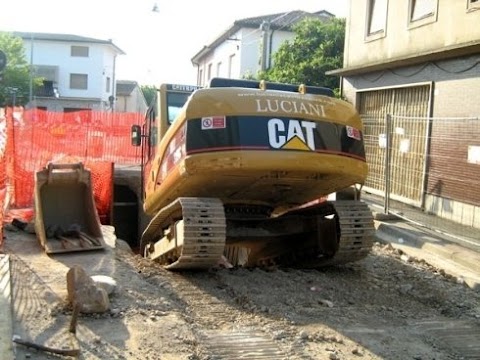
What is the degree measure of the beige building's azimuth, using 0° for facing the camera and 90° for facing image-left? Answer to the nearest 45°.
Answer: approximately 45°

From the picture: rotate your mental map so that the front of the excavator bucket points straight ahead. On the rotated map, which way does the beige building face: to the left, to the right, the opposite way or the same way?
to the right

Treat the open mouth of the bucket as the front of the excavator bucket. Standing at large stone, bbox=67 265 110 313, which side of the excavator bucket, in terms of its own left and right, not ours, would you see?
front

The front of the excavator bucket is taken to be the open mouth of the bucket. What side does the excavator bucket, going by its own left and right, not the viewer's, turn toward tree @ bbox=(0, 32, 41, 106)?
back

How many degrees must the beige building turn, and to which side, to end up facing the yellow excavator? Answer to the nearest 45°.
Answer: approximately 45° to its left

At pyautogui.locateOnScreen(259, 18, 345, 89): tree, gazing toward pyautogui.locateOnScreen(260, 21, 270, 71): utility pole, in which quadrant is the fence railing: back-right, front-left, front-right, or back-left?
back-left

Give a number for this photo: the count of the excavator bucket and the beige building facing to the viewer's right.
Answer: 0

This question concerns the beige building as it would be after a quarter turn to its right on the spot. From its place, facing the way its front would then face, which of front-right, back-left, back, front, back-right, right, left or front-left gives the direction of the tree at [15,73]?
front

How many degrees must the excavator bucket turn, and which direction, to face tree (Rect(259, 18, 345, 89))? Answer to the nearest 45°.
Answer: approximately 135° to its left

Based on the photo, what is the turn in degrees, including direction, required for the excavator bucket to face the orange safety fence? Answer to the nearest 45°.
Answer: approximately 180°

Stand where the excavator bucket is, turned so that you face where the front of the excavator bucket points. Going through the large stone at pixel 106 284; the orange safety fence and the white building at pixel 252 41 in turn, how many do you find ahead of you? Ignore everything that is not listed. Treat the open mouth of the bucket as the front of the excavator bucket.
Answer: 1

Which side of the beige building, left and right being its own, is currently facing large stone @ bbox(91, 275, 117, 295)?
front

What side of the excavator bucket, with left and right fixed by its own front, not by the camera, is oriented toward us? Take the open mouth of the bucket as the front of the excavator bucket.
front

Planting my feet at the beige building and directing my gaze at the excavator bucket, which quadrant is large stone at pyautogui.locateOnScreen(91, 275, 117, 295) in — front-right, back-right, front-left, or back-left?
front-left

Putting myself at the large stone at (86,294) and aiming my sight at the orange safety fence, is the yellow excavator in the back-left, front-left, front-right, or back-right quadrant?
front-right

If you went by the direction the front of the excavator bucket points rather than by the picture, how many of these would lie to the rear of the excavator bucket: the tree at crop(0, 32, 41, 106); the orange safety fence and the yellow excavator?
2
